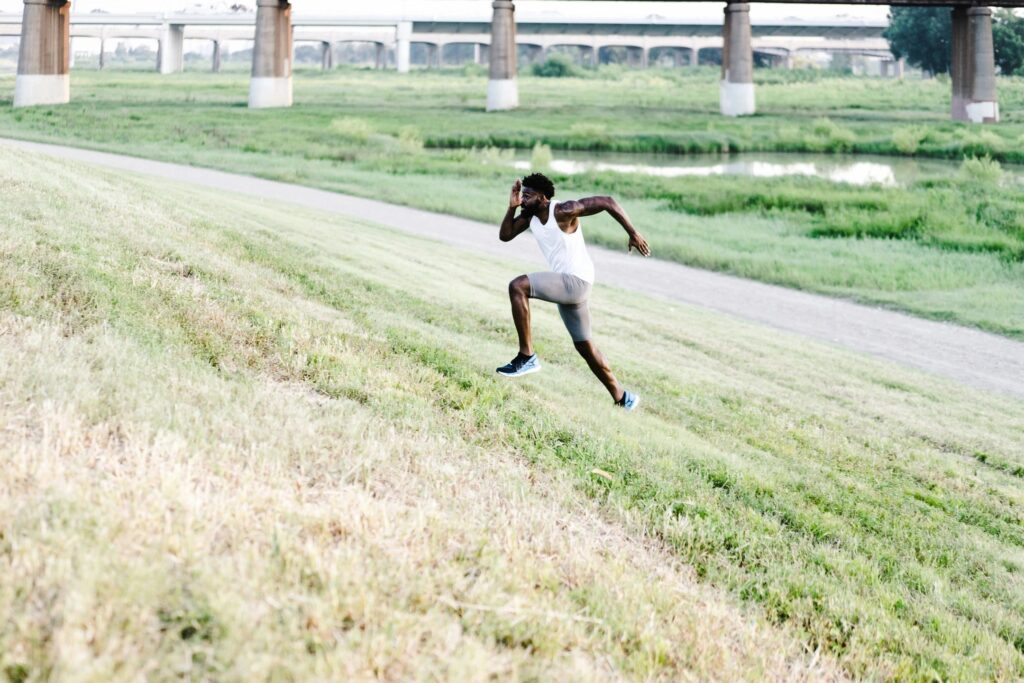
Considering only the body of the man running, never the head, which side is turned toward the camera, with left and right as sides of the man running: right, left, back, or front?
left

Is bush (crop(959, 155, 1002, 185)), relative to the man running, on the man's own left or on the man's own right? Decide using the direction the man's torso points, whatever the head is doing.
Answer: on the man's own right

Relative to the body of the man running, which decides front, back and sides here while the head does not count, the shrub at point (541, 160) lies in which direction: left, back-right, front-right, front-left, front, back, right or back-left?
right
